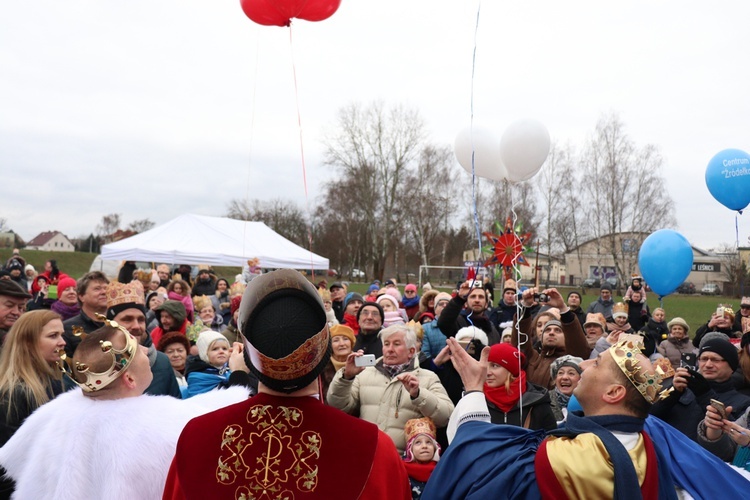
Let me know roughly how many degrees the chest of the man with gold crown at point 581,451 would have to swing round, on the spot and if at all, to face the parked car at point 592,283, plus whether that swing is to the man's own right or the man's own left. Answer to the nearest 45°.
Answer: approximately 45° to the man's own right

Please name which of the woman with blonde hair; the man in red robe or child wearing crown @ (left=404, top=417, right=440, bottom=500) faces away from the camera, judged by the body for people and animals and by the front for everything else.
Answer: the man in red robe

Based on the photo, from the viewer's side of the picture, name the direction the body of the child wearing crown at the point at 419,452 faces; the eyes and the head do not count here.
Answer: toward the camera

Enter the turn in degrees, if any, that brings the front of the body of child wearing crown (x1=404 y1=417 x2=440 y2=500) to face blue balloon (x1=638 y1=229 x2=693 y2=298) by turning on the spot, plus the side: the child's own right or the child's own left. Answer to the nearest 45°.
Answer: approximately 135° to the child's own left

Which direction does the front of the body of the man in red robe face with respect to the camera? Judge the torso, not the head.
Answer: away from the camera

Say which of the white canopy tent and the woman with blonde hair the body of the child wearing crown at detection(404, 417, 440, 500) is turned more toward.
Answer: the woman with blonde hair

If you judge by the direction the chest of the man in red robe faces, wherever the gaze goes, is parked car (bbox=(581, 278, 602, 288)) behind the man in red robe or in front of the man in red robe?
in front

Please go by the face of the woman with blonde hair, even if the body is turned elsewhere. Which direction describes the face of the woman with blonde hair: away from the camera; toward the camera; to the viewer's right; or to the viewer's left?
to the viewer's right

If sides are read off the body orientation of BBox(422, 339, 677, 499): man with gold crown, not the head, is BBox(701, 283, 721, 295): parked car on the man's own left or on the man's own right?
on the man's own right

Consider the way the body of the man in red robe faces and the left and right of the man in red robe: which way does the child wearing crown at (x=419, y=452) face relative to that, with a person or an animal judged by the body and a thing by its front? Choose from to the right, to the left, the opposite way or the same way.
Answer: the opposite way
